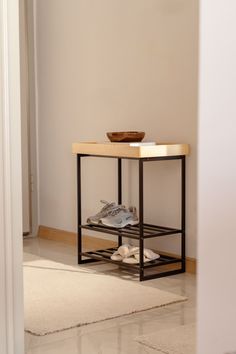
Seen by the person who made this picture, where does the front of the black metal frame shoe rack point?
facing the viewer and to the left of the viewer

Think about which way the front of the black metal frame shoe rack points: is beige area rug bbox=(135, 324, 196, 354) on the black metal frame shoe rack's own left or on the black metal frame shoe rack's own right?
on the black metal frame shoe rack's own left

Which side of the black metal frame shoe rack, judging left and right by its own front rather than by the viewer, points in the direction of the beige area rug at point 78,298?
front

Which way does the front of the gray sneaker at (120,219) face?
to the viewer's left

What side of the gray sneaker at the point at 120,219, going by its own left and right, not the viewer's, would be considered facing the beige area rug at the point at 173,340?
left

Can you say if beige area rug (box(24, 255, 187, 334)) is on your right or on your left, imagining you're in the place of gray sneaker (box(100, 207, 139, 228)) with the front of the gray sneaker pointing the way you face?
on your left
